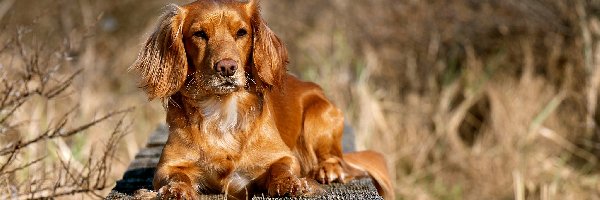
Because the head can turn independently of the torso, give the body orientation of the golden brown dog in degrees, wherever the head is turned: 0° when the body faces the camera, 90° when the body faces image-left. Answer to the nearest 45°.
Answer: approximately 45°
